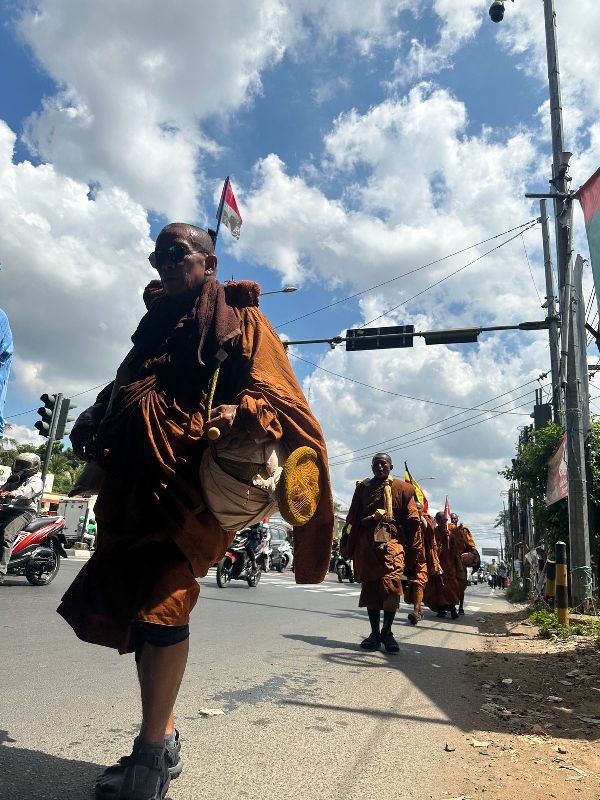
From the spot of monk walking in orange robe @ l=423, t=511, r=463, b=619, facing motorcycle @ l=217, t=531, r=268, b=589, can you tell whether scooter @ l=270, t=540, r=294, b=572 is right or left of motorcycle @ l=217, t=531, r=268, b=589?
right

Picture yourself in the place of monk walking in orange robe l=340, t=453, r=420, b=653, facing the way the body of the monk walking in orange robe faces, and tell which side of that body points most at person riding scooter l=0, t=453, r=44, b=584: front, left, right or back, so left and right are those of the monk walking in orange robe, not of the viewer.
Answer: right

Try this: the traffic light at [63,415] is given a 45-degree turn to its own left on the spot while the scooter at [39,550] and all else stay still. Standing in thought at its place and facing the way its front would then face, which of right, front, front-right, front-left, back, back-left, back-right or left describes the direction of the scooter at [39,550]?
back-right

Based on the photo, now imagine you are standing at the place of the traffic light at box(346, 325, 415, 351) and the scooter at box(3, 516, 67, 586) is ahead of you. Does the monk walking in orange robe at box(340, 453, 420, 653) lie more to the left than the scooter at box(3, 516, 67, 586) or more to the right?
left

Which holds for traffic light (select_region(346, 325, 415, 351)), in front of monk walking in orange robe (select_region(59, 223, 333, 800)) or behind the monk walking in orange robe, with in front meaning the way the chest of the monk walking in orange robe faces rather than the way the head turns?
behind

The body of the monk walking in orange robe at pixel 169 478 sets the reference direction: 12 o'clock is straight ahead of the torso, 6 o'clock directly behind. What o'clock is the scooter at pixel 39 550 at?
The scooter is roughly at 4 o'clock from the monk walking in orange robe.

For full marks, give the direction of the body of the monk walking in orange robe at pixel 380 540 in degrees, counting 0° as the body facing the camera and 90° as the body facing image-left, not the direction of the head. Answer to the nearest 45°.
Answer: approximately 0°

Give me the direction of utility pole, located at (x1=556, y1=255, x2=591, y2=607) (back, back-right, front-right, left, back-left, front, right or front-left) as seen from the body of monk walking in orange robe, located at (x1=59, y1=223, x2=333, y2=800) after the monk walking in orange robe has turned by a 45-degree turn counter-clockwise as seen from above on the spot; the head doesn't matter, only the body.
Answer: back-left

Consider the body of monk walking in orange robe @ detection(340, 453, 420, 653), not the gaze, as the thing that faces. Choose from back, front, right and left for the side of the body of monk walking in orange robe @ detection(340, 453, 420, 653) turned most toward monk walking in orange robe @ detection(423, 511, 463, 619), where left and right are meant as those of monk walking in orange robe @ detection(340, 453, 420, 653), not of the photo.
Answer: back

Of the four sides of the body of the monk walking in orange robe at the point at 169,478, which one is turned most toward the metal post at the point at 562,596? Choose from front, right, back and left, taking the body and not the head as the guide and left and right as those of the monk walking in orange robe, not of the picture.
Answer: back

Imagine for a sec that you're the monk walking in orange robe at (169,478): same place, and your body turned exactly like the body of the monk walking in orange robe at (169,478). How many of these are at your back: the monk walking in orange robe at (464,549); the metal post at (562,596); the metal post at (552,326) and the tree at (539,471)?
4
